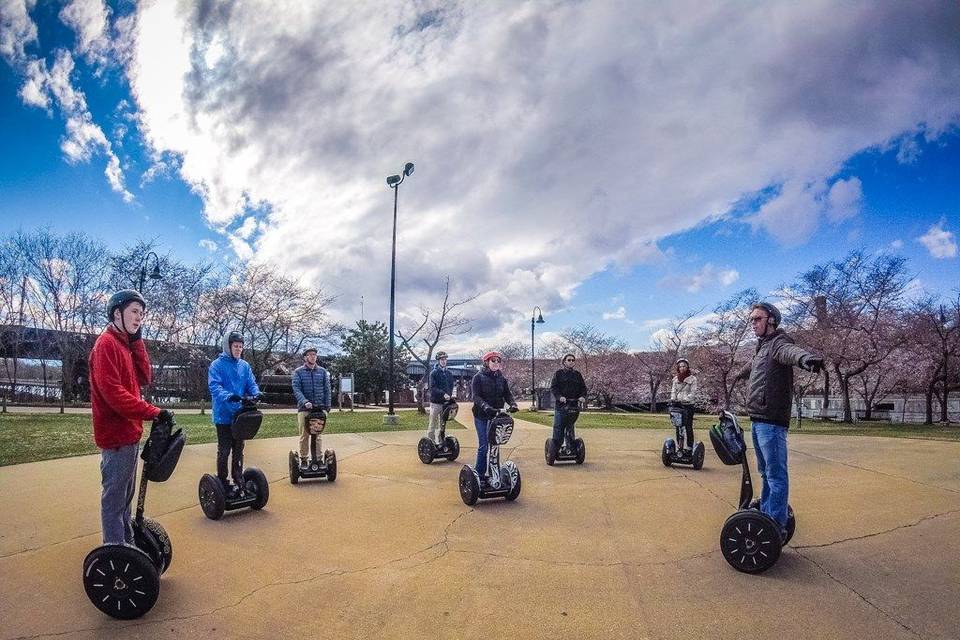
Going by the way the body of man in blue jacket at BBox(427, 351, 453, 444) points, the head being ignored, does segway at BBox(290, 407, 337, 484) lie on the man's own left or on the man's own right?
on the man's own right

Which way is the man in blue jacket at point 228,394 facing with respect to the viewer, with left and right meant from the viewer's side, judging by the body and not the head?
facing the viewer and to the right of the viewer

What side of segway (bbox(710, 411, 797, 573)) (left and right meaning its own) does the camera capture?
left

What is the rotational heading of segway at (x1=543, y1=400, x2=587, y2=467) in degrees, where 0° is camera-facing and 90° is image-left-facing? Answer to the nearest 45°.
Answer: approximately 0°

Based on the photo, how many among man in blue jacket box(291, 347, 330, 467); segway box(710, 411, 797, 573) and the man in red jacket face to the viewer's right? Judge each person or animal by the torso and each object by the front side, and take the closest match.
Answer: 1

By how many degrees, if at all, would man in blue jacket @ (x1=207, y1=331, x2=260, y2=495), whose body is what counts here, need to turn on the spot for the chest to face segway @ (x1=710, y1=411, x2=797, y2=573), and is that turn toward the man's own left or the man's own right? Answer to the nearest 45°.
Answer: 0° — they already face it

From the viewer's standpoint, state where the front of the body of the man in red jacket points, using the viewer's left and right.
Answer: facing to the right of the viewer

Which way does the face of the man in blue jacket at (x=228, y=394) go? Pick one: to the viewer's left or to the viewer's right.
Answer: to the viewer's right

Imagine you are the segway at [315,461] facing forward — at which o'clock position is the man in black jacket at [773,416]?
The man in black jacket is roughly at 11 o'clock from the segway.
